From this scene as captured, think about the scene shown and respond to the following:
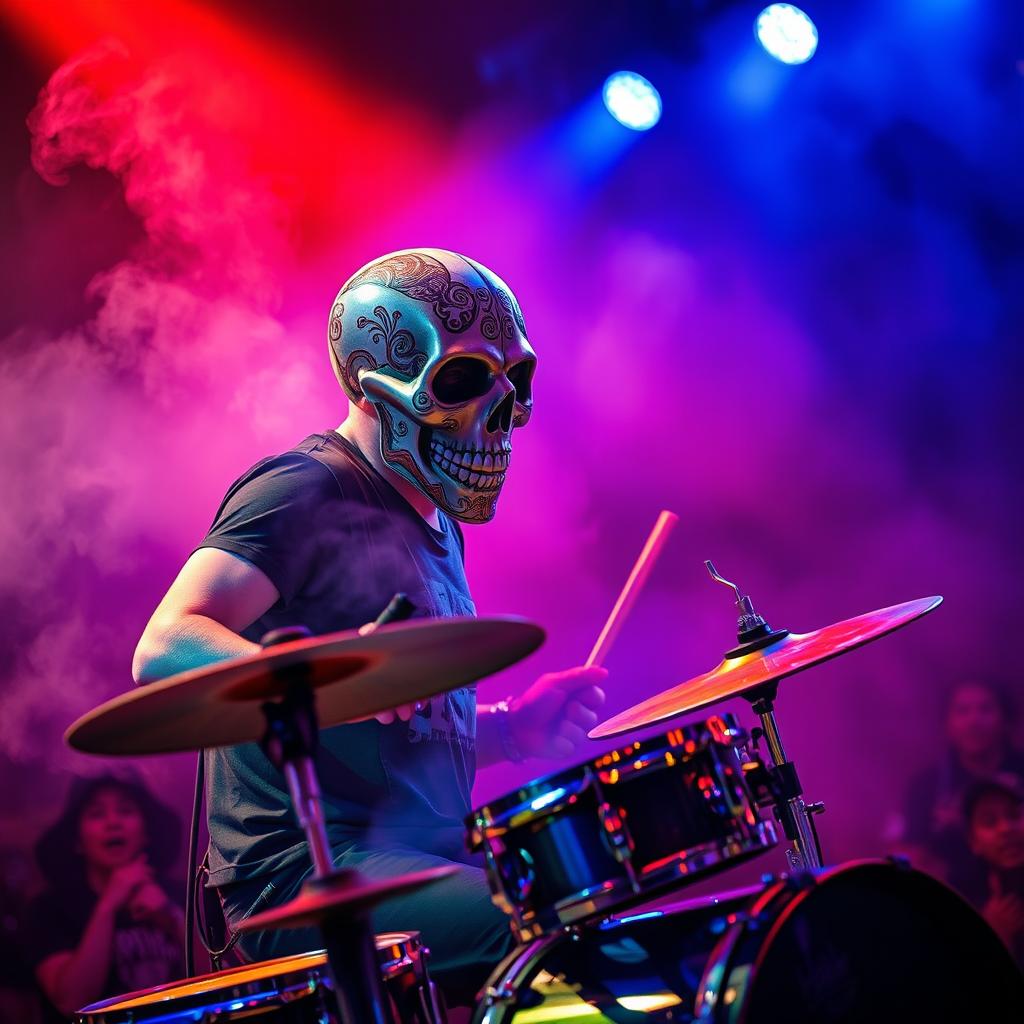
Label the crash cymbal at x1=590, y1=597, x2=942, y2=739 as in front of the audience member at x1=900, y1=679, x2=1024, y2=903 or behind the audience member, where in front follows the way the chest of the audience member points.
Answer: in front

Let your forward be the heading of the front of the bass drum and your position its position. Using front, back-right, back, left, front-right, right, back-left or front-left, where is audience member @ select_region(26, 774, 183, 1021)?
back

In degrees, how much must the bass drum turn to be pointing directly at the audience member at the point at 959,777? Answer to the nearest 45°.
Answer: approximately 135° to its left

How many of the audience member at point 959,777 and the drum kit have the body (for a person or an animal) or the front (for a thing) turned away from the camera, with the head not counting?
0

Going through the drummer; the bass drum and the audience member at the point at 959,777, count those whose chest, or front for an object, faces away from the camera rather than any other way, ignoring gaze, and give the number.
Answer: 0

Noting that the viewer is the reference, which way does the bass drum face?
facing the viewer and to the right of the viewer

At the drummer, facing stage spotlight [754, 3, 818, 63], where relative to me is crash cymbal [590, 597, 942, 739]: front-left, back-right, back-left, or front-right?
front-right

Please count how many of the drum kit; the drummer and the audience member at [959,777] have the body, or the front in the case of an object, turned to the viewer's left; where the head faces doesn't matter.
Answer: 0

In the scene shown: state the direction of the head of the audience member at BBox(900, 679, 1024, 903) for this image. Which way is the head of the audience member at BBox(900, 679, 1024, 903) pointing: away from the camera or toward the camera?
toward the camera

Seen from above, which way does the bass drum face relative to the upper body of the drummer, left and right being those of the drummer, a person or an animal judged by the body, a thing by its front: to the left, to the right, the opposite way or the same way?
the same way

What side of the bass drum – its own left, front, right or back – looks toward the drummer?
back

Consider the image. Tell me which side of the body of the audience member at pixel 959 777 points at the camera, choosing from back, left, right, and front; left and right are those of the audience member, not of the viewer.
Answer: front
